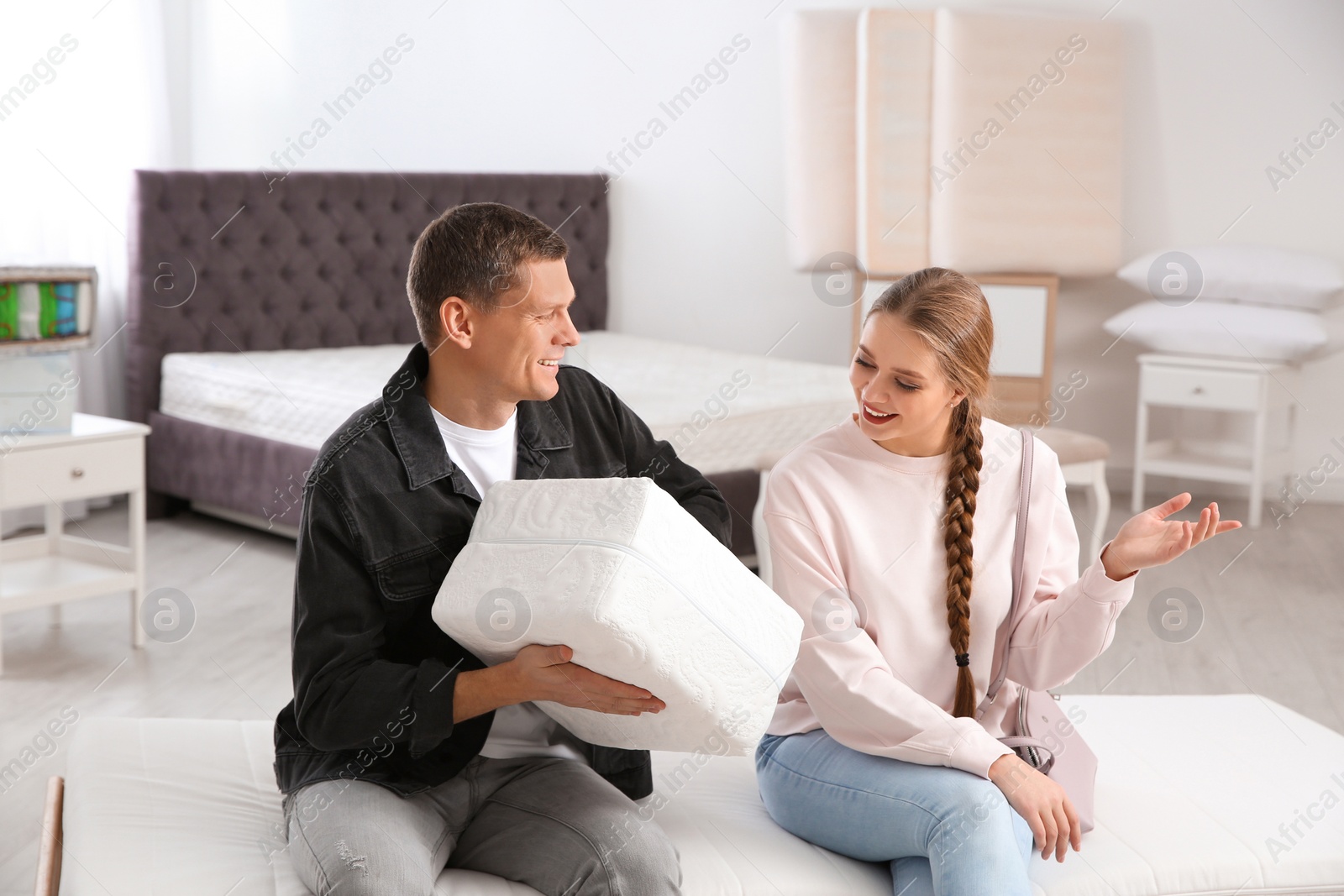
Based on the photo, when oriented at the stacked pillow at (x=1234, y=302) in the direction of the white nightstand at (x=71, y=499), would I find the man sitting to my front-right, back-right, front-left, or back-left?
front-left

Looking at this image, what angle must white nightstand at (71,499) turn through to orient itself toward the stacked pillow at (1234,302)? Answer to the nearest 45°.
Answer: approximately 45° to its left

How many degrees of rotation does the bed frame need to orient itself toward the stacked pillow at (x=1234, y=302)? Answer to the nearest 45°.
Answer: approximately 45° to its left

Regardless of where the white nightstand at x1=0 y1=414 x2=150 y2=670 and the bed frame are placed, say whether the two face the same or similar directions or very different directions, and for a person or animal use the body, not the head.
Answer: same or similar directions

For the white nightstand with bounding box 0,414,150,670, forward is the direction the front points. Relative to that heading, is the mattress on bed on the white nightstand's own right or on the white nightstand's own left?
on the white nightstand's own left

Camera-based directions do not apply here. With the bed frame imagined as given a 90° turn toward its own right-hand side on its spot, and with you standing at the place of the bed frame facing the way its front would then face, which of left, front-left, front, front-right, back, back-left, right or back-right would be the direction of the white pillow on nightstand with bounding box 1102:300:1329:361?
back-left

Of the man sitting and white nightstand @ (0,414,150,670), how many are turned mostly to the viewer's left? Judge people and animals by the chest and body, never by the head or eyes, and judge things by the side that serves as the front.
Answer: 0

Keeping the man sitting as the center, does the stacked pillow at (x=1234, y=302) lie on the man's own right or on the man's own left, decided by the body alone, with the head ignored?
on the man's own left

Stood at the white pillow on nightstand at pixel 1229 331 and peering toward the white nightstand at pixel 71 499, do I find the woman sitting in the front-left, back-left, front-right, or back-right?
front-left

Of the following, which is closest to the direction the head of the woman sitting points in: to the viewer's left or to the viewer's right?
to the viewer's left

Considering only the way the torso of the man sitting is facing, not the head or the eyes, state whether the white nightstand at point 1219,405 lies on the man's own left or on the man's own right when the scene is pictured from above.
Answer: on the man's own left

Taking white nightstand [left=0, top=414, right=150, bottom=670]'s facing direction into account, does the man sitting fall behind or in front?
in front

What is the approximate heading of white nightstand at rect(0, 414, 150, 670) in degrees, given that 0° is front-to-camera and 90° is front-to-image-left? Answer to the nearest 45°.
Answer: approximately 315°

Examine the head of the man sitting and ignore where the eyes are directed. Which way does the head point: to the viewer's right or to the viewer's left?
to the viewer's right

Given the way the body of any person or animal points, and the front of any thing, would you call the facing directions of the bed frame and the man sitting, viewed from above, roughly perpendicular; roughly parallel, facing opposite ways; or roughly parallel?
roughly parallel

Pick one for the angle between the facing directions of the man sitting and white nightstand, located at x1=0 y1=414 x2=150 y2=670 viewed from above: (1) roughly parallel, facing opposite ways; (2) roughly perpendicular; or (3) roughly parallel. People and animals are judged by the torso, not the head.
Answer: roughly parallel

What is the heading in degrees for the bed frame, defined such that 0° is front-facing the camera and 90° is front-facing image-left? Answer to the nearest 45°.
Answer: approximately 315°

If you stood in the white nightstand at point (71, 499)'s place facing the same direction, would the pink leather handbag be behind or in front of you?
in front
